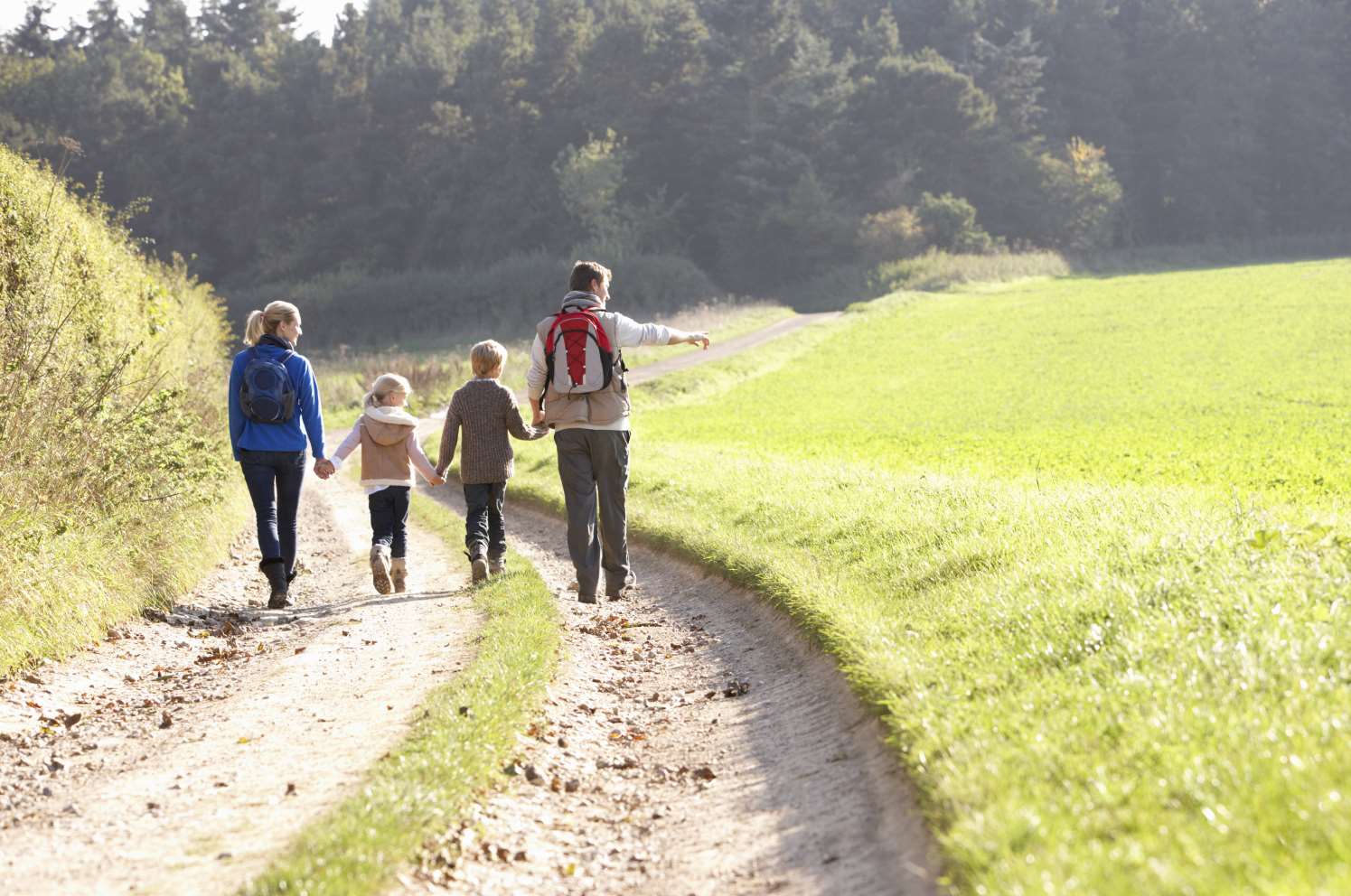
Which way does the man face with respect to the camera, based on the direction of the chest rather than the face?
away from the camera

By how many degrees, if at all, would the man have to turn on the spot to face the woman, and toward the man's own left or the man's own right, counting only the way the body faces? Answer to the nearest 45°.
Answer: approximately 45° to the man's own left

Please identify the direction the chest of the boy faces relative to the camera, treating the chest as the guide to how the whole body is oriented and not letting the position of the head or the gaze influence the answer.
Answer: away from the camera

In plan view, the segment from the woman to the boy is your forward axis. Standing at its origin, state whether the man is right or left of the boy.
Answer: right

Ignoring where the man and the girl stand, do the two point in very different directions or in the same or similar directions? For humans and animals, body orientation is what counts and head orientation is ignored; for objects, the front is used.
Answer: same or similar directions

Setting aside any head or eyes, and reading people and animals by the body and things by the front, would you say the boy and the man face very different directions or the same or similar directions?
same or similar directions

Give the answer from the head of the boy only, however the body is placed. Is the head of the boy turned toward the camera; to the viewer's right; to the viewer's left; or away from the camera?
away from the camera

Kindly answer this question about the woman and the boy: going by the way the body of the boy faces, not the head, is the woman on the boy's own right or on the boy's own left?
on the boy's own left

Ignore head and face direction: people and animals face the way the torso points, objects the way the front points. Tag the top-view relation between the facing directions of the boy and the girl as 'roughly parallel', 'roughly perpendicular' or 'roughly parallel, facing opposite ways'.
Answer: roughly parallel

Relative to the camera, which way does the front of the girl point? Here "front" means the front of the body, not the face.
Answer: away from the camera

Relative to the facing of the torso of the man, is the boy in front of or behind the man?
in front

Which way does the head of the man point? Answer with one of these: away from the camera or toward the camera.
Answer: away from the camera

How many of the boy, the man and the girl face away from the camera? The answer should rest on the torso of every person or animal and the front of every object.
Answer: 3

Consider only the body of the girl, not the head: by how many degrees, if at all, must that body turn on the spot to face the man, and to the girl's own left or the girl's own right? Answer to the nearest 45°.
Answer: approximately 135° to the girl's own right
